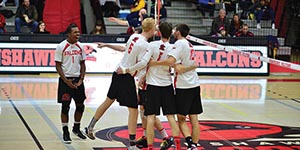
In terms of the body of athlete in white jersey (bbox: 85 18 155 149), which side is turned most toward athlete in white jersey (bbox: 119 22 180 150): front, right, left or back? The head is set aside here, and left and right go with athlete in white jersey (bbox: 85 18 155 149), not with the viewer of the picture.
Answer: right

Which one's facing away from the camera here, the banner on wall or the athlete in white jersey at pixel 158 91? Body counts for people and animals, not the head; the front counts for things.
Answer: the athlete in white jersey

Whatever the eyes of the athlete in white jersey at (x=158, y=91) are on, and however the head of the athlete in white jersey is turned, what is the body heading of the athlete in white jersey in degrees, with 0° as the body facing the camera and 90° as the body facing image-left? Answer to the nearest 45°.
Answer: approximately 180°

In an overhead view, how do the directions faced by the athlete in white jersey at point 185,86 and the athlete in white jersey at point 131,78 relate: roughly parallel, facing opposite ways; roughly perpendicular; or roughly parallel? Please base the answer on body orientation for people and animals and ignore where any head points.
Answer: roughly perpendicular

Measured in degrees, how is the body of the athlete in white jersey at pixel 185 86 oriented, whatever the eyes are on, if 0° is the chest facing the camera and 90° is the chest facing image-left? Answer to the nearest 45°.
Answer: approximately 135°

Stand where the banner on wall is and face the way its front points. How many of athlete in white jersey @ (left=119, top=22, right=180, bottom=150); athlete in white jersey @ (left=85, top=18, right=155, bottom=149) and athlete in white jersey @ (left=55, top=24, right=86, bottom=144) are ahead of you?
3

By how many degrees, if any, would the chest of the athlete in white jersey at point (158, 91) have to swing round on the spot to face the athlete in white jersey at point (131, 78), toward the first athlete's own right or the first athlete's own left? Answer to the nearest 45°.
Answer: approximately 45° to the first athlete's own left

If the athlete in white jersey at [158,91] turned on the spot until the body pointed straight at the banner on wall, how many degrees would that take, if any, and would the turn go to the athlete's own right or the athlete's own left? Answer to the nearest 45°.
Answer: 0° — they already face it
